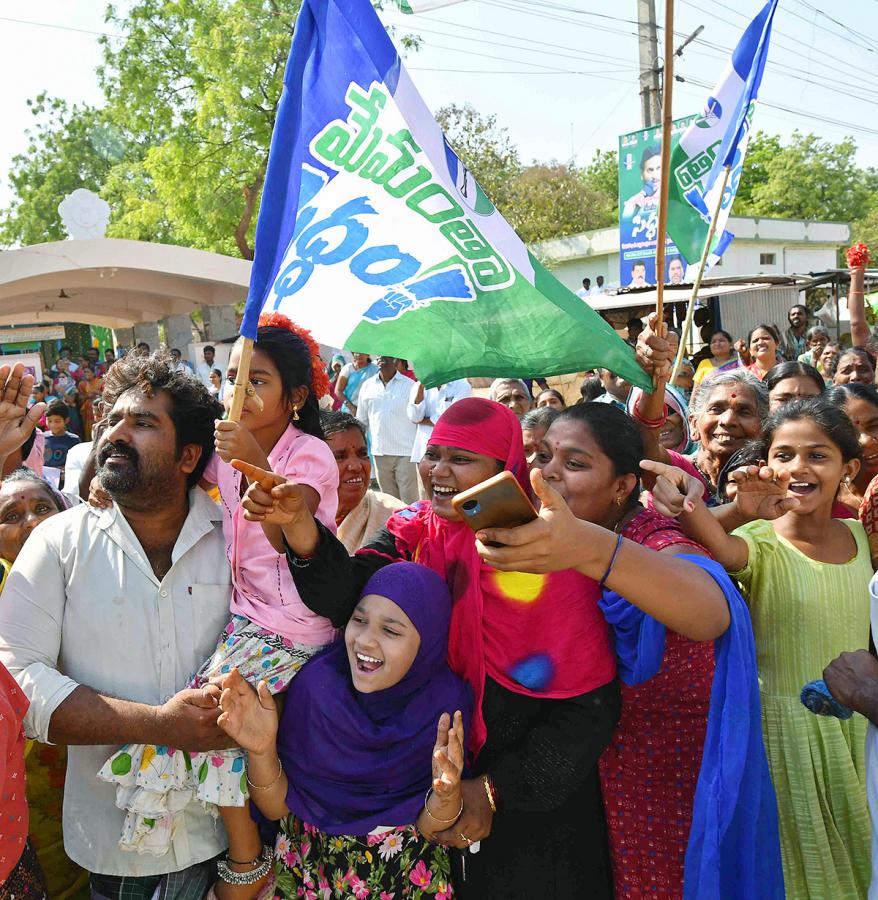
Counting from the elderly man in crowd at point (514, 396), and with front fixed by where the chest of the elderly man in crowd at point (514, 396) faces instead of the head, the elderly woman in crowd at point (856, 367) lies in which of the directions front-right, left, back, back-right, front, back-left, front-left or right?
left

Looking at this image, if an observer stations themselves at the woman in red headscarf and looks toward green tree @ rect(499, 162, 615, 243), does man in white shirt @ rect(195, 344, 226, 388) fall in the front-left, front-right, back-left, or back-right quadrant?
front-left

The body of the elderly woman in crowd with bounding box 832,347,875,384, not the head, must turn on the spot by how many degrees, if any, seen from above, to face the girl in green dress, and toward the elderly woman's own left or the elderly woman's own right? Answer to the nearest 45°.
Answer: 0° — they already face them

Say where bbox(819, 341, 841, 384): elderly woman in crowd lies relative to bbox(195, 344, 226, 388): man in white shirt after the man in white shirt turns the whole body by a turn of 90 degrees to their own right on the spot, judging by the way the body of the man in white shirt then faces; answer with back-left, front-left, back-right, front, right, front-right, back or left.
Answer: back-left

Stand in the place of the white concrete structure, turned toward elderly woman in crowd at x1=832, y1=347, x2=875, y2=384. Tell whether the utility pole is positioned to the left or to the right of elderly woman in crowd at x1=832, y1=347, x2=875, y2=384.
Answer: left

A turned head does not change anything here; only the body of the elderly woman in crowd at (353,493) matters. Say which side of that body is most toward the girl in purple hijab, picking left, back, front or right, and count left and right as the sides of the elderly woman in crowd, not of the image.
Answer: front

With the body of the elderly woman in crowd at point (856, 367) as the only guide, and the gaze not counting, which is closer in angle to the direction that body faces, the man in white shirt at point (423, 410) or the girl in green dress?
the girl in green dress

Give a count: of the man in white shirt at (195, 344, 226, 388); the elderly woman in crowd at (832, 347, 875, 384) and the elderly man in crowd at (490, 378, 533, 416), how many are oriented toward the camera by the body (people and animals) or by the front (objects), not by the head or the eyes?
3

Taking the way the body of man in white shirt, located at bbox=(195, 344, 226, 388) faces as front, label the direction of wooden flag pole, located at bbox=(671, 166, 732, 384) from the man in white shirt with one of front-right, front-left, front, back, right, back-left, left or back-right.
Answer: front

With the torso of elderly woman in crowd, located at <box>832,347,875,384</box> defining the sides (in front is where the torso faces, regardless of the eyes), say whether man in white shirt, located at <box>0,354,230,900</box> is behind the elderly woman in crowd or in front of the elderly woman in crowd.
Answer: in front

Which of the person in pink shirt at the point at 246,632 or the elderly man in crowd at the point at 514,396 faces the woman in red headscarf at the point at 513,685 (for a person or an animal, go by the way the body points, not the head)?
the elderly man in crowd

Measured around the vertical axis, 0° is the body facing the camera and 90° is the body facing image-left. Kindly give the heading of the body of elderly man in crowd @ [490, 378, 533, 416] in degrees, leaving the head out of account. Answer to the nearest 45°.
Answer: approximately 0°

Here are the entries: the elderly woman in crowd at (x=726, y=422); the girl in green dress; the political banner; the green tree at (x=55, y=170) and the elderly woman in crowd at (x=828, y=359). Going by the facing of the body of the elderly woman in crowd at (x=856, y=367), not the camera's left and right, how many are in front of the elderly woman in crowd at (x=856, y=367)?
2

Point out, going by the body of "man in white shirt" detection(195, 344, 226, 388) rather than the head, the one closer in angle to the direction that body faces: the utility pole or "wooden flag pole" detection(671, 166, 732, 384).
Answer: the wooden flag pole

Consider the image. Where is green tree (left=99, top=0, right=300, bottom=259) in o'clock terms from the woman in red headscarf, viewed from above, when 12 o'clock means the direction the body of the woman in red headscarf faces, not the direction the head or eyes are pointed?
The green tree is roughly at 4 o'clock from the woman in red headscarf.

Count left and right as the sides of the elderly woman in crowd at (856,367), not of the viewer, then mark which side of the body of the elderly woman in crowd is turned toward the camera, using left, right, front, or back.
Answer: front

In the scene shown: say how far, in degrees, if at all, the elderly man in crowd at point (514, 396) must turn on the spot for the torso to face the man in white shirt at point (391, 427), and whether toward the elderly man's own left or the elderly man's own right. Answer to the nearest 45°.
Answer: approximately 135° to the elderly man's own right
